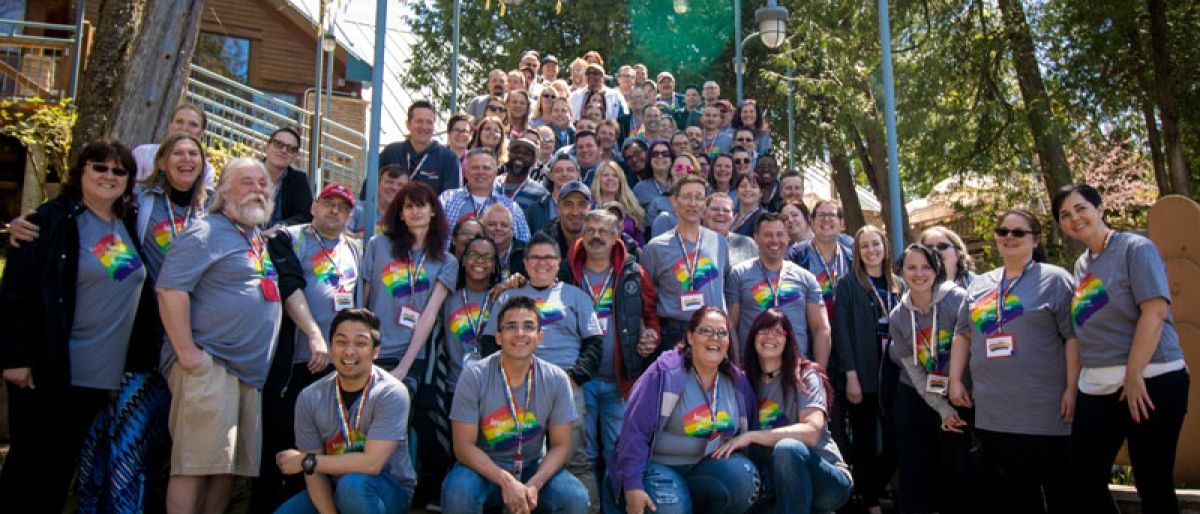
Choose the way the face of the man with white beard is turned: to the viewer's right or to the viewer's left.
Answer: to the viewer's right

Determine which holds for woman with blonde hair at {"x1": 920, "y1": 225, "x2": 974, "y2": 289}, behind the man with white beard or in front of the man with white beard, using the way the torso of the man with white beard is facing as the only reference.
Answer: in front

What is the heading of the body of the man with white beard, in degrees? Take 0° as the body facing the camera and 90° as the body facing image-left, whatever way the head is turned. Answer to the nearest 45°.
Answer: approximately 315°

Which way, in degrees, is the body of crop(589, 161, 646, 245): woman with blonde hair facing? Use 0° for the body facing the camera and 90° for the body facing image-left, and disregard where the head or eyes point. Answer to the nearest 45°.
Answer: approximately 0°

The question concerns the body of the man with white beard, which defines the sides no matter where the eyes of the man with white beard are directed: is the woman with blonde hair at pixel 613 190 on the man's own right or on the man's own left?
on the man's own left
